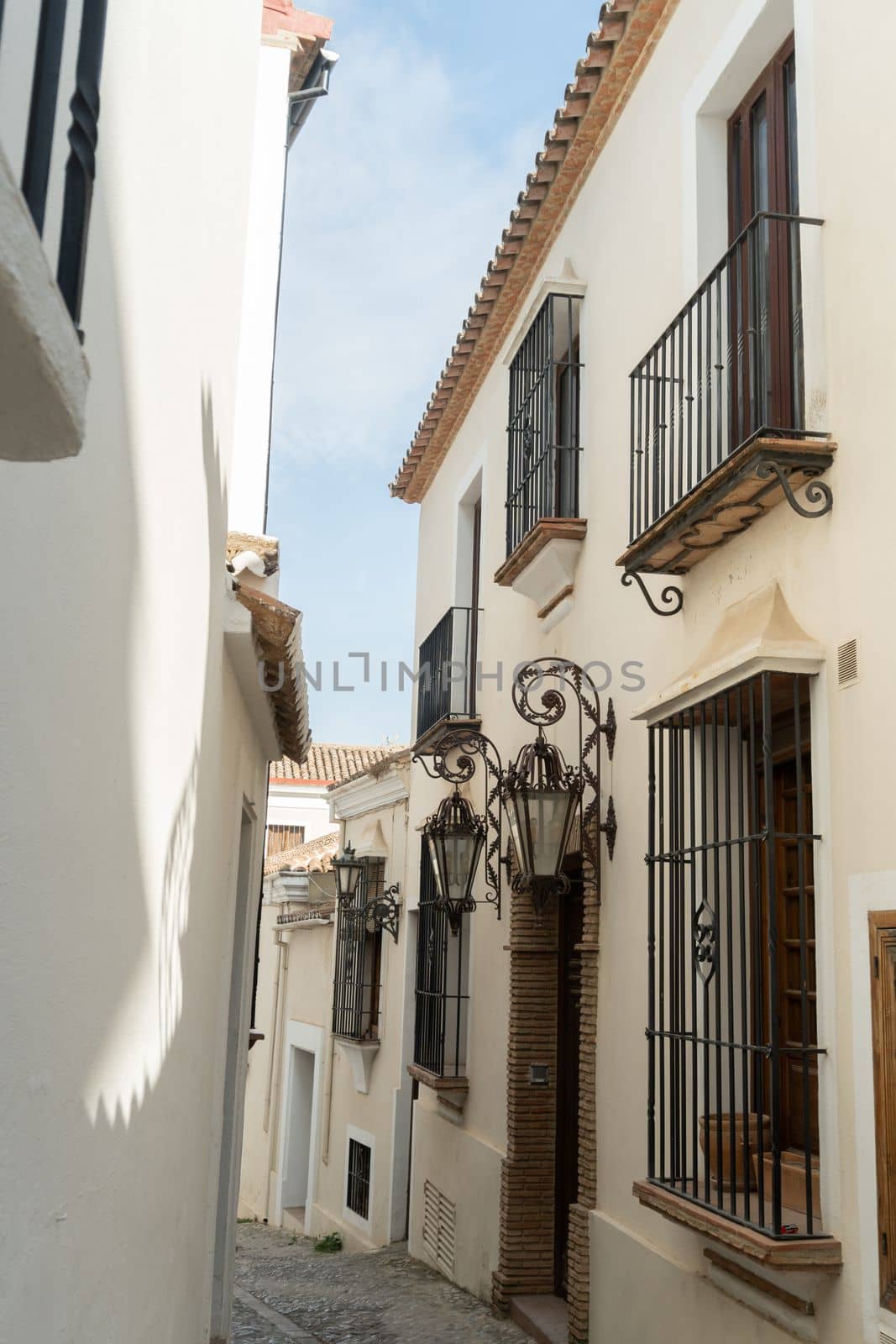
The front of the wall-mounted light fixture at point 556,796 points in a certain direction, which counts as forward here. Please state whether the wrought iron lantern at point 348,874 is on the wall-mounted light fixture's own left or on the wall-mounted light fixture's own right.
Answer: on the wall-mounted light fixture's own right

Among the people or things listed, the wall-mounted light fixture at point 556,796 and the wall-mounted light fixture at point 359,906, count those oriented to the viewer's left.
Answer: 2

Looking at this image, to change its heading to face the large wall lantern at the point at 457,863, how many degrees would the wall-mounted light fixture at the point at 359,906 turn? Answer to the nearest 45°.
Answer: approximately 90° to its left

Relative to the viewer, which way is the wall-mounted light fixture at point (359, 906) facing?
to the viewer's left

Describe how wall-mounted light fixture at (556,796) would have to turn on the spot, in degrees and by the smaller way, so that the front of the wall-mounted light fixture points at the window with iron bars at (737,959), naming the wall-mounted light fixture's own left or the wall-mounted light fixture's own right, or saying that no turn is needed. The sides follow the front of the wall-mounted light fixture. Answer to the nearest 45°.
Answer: approximately 90° to the wall-mounted light fixture's own left

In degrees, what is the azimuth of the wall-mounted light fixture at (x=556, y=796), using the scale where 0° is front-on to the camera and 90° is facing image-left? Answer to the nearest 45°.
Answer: approximately 90°
